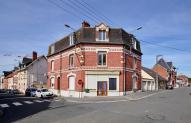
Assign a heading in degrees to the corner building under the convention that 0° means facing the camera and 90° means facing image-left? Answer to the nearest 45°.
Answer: approximately 0°
